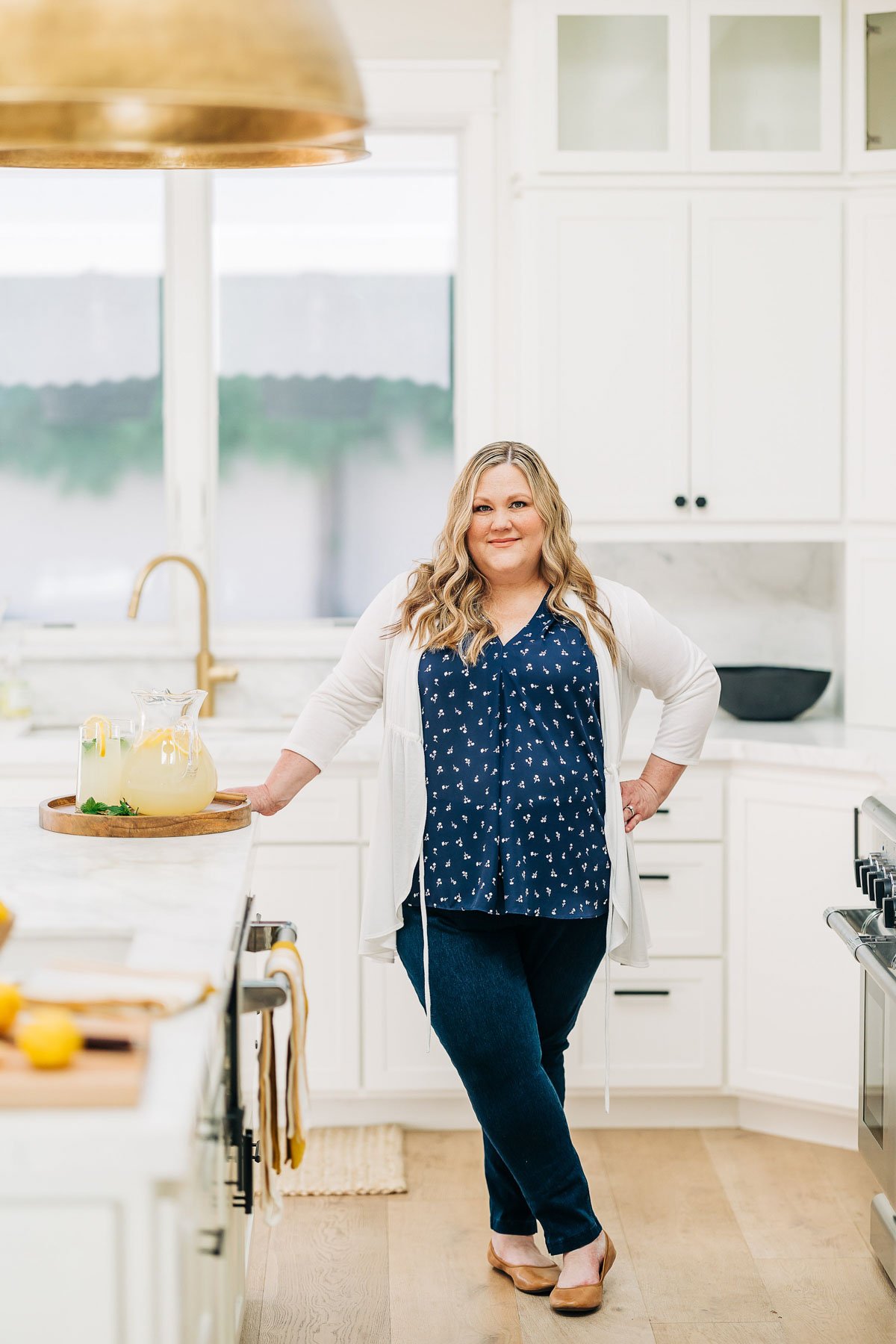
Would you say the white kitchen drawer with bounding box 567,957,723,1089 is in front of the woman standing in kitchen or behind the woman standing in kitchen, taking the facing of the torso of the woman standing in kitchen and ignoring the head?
behind

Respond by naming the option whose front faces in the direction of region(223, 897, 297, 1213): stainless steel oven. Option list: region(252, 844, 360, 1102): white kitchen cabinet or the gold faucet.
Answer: the white kitchen cabinet

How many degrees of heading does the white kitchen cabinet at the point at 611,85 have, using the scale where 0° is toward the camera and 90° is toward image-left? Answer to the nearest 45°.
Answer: approximately 0°

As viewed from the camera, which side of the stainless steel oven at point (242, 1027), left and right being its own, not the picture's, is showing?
right

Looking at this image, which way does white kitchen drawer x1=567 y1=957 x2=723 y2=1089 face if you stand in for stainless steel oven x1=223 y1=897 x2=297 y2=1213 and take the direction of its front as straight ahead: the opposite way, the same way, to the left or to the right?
to the right

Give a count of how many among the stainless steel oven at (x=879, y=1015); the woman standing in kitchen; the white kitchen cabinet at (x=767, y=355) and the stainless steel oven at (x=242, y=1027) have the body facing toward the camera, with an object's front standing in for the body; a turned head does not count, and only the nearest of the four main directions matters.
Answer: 2

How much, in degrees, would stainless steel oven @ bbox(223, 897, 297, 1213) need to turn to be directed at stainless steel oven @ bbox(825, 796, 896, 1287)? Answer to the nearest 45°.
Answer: approximately 45° to its left

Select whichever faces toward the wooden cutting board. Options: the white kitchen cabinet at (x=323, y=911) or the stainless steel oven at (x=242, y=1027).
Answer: the white kitchen cabinet

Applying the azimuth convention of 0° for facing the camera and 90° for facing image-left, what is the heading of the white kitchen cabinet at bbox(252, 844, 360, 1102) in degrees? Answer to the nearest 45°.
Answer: approximately 0°
